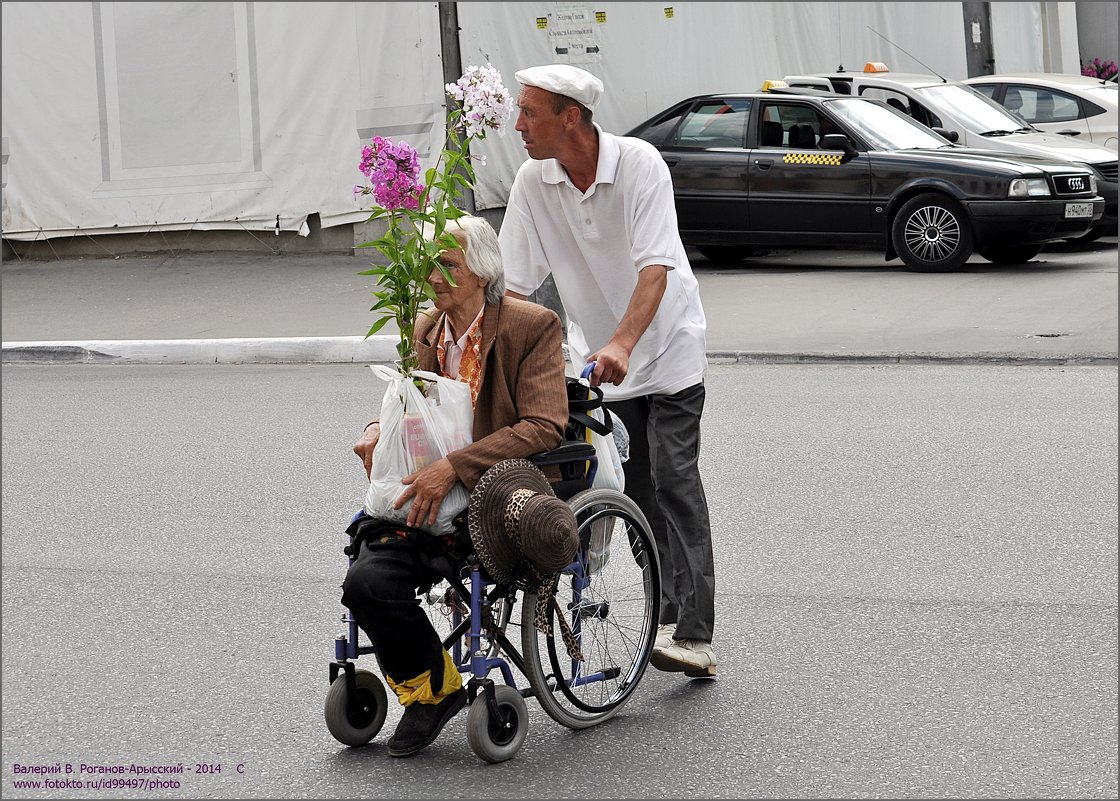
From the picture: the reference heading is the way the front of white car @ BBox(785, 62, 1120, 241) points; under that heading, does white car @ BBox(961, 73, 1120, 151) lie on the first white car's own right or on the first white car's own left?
on the first white car's own left

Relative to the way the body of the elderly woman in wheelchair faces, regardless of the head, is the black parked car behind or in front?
behind

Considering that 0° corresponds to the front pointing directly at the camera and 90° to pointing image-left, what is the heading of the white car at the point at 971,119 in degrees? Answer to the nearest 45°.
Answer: approximately 315°

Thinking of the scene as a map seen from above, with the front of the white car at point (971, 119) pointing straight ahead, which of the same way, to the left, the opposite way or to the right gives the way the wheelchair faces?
to the right

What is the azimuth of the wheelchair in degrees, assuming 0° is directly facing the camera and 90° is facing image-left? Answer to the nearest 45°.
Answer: approximately 45°

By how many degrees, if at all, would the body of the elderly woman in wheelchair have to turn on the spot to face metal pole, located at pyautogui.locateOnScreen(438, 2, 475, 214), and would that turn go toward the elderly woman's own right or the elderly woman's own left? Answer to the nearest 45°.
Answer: approximately 135° to the elderly woman's own right

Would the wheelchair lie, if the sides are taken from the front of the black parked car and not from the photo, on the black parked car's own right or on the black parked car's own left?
on the black parked car's own right
